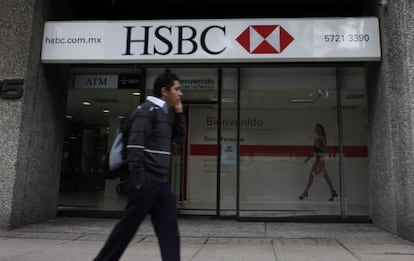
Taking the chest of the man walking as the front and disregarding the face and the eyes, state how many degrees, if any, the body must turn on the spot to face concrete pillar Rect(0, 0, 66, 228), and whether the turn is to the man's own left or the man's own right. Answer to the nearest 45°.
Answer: approximately 135° to the man's own left

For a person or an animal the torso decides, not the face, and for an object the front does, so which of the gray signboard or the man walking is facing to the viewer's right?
the man walking

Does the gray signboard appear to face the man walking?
yes

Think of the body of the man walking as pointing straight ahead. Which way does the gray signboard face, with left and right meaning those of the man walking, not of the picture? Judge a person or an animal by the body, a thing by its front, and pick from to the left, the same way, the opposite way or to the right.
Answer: to the right

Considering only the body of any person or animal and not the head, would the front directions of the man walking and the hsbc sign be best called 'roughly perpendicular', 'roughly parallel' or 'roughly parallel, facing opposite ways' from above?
roughly perpendicular

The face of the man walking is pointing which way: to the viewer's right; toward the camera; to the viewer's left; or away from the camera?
to the viewer's right

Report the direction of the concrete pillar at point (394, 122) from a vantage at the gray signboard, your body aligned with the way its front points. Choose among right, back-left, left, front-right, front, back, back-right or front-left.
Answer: front-left

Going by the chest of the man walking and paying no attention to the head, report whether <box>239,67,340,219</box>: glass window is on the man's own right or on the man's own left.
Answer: on the man's own left

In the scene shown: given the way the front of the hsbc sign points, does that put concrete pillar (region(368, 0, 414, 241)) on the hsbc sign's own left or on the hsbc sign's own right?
on the hsbc sign's own left

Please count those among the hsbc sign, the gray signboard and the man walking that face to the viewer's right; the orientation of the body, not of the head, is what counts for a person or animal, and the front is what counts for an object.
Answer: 1

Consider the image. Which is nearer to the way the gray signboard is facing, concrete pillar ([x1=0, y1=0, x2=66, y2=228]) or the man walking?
the man walking

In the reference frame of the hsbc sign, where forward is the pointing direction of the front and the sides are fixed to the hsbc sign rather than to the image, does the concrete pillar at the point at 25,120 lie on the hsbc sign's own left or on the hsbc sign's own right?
on the hsbc sign's own right

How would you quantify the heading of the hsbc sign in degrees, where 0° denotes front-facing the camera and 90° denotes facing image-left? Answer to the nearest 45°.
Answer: approximately 0°

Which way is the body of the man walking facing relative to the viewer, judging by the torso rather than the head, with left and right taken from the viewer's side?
facing to the right of the viewer
